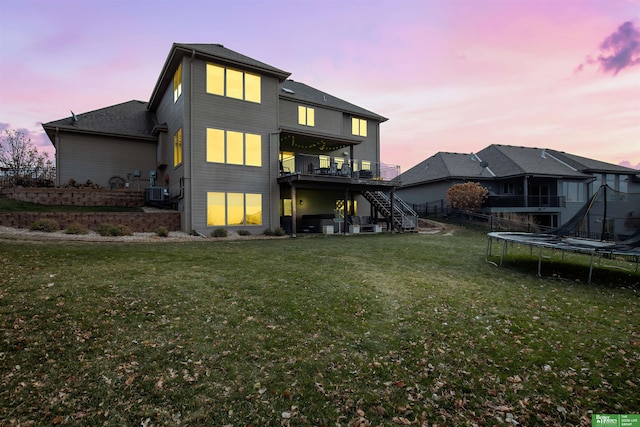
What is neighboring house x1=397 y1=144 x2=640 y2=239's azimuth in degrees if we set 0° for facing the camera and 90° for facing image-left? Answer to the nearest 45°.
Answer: approximately 180°

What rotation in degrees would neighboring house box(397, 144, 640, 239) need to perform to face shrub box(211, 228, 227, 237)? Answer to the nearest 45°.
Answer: approximately 135° to its left

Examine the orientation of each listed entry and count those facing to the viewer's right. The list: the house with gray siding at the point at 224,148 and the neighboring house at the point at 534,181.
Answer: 0

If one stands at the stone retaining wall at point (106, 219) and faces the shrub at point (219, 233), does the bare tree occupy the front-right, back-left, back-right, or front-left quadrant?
back-left

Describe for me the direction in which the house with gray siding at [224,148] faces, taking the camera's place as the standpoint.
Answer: facing away from the viewer and to the left of the viewer

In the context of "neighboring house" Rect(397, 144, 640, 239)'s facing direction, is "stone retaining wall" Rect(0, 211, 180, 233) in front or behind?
behind

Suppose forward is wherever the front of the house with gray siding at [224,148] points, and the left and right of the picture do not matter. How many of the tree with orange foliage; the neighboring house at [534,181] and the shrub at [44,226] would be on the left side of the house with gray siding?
1

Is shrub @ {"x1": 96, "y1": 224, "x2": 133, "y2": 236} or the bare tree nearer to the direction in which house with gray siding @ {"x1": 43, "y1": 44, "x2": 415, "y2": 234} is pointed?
the bare tree

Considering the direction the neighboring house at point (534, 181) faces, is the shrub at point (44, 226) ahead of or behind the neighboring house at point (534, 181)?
behind

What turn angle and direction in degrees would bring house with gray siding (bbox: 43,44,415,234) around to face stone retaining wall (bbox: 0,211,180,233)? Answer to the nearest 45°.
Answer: approximately 90° to its left

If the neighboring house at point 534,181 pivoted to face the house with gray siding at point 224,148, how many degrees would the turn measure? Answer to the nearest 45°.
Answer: approximately 135° to its left
